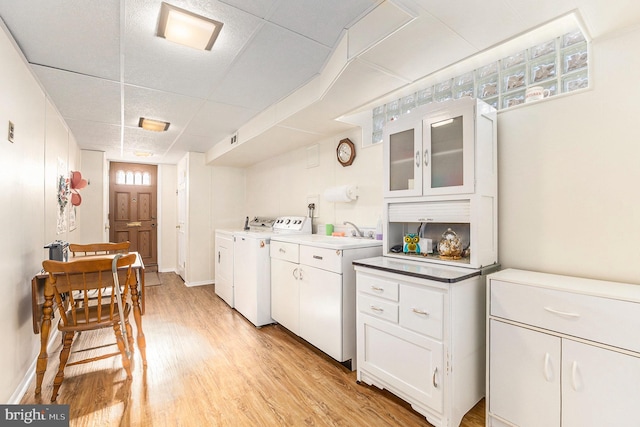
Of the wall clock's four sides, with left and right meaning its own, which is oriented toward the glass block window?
left

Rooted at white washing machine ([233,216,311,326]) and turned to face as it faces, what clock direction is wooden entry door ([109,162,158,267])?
The wooden entry door is roughly at 3 o'clock from the white washing machine.

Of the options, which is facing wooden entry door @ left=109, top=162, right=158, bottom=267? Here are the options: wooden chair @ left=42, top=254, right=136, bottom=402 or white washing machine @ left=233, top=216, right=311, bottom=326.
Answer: the wooden chair

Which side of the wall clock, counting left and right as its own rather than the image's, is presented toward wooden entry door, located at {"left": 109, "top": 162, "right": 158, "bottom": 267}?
right

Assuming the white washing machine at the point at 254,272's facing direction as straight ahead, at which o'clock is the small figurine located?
The small figurine is roughly at 9 o'clock from the white washing machine.

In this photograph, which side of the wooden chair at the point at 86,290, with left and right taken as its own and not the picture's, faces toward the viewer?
back

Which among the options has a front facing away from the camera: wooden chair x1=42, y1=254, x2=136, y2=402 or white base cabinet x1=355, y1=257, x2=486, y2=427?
the wooden chair

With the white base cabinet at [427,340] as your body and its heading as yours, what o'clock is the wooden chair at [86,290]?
The wooden chair is roughly at 1 o'clock from the white base cabinet.

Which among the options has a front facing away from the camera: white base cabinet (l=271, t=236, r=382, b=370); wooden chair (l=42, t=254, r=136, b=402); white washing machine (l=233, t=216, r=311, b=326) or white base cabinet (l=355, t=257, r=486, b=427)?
the wooden chair

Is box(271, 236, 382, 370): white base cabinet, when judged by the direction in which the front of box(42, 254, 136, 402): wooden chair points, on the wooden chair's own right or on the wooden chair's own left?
on the wooden chair's own right

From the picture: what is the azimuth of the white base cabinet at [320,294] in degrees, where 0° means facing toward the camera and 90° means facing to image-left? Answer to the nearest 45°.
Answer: approximately 45°
